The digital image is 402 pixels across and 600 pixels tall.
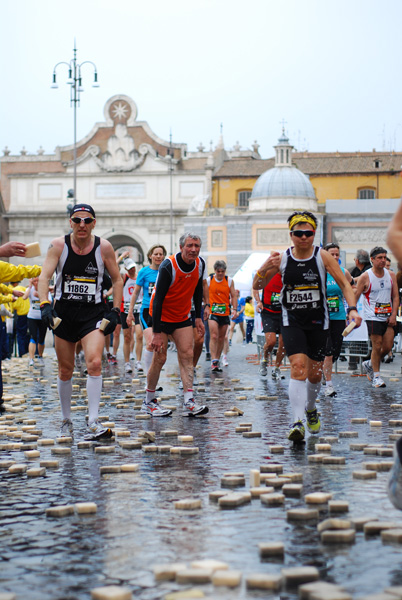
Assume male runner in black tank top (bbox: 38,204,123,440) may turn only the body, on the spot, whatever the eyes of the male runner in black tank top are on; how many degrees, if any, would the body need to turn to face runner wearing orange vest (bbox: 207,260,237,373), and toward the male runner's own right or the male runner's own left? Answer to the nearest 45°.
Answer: approximately 180°

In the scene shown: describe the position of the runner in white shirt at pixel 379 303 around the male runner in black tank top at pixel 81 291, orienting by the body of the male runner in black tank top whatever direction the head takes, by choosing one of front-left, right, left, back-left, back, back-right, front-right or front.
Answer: back-left

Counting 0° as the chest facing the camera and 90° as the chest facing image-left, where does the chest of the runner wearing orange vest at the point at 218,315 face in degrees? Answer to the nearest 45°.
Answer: approximately 0°

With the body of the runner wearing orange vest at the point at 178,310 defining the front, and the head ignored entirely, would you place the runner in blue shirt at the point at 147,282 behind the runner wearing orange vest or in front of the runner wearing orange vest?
behind

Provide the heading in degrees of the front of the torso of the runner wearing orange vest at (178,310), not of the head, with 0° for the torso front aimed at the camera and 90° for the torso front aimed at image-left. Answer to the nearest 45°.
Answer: approximately 315°

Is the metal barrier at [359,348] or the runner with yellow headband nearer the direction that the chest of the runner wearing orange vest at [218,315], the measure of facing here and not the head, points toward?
the runner with yellow headband

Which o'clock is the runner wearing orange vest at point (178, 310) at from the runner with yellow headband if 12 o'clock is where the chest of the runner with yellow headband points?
The runner wearing orange vest is roughly at 5 o'clock from the runner with yellow headband.
